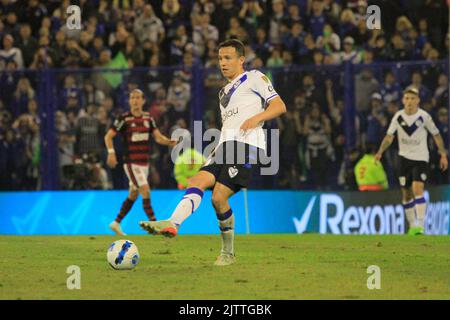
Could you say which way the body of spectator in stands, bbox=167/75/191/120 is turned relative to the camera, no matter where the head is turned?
toward the camera

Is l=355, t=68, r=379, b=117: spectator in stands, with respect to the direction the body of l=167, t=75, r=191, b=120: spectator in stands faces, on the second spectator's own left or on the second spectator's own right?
on the second spectator's own left

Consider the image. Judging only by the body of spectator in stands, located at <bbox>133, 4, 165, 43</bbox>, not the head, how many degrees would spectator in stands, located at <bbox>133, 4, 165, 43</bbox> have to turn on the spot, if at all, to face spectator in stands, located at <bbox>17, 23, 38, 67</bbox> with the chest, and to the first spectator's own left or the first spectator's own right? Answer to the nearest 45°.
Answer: approximately 90° to the first spectator's own right

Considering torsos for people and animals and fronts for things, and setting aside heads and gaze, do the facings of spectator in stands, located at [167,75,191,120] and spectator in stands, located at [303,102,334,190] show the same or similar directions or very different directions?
same or similar directions

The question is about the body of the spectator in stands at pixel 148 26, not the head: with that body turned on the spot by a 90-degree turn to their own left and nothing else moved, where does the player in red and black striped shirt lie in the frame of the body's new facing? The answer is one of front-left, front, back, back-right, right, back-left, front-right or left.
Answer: right

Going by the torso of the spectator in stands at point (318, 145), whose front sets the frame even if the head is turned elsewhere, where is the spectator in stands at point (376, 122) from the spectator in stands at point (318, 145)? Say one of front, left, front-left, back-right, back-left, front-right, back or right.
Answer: left

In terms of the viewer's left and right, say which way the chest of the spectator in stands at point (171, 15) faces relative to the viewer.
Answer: facing the viewer

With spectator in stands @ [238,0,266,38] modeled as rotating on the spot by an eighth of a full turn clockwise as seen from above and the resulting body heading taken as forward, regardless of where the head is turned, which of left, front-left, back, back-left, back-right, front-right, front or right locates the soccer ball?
front-left

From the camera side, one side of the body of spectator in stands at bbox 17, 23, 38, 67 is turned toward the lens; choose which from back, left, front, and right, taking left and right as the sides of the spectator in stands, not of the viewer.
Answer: front

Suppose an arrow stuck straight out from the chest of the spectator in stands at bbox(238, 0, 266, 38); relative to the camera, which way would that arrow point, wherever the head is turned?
toward the camera

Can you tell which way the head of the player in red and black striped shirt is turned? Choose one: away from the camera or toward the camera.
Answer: toward the camera
